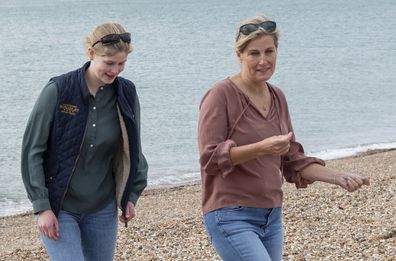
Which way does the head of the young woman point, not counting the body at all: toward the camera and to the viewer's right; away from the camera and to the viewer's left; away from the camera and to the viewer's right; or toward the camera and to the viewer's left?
toward the camera and to the viewer's right

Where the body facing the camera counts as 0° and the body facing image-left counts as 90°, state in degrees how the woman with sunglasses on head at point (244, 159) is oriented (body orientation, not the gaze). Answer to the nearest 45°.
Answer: approximately 315°

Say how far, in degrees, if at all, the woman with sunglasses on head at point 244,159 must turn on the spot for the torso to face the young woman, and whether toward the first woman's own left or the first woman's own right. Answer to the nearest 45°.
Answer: approximately 135° to the first woman's own right
